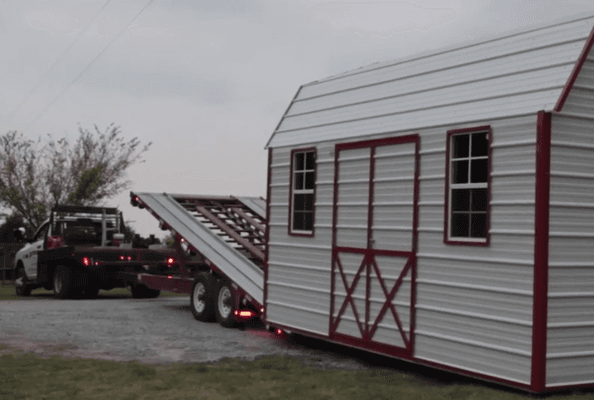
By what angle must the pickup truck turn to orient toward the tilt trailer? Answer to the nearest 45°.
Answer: approximately 180°

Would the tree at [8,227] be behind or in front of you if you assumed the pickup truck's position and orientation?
in front

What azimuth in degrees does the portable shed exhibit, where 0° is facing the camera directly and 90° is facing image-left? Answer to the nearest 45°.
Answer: approximately 45°

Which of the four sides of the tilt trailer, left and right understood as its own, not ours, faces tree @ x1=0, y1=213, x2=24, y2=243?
front

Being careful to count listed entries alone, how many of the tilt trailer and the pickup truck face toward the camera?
0

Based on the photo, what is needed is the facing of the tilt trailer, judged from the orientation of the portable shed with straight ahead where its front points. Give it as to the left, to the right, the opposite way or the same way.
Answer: to the right

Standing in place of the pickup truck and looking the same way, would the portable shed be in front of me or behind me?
behind

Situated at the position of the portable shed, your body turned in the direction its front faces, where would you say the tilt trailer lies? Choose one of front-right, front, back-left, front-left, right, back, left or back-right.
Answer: right

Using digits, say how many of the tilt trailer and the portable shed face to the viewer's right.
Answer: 0

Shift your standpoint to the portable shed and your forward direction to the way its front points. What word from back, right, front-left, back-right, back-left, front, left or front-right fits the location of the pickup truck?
right

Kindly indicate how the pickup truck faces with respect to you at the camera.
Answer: facing away from the viewer and to the left of the viewer

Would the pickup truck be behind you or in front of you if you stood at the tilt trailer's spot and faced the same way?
in front

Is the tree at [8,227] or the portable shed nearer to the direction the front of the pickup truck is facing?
the tree

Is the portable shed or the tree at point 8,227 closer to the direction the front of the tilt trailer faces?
the tree
